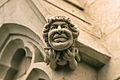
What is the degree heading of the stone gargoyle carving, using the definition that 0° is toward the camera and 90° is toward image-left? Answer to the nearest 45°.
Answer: approximately 0°
